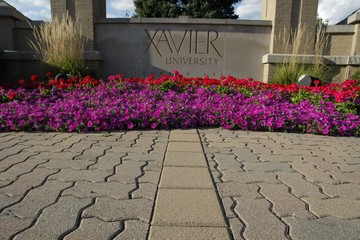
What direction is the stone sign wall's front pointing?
toward the camera

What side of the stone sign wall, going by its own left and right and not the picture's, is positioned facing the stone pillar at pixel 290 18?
left

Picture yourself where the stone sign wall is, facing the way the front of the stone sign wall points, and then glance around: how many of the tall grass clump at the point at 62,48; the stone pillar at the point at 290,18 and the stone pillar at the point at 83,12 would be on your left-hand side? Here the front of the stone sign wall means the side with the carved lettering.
1

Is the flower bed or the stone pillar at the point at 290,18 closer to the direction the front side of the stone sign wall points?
the flower bed

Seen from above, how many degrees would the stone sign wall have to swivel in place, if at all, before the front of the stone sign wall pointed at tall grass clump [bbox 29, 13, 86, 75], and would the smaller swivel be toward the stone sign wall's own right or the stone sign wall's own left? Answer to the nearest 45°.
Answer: approximately 90° to the stone sign wall's own right

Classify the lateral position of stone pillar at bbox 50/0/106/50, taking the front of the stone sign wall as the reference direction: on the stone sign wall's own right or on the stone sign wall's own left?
on the stone sign wall's own right

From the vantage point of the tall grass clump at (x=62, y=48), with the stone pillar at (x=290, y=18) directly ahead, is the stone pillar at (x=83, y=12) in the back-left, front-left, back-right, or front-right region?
front-left

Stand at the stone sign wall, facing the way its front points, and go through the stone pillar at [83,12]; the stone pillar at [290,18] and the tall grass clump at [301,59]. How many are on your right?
1

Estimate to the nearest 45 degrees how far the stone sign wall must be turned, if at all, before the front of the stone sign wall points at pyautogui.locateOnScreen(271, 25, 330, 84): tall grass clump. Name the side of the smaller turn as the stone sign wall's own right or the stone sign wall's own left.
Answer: approximately 90° to the stone sign wall's own left

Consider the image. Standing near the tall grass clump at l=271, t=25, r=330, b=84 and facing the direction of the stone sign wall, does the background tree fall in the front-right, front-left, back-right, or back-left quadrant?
front-right

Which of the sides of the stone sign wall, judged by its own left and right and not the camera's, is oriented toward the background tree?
back

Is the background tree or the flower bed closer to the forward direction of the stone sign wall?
the flower bed

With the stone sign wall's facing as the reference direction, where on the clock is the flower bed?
The flower bed is roughly at 12 o'clock from the stone sign wall.

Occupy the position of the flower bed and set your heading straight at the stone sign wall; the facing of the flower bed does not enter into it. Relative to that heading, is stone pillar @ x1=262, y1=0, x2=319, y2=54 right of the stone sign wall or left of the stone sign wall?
right
